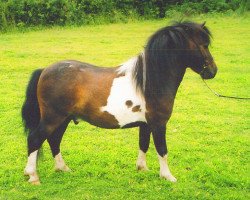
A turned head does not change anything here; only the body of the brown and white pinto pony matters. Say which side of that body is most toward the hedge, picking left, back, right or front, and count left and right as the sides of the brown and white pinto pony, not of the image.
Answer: left

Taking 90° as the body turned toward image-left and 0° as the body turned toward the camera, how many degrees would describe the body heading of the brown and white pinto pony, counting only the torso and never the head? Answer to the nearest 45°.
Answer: approximately 270°
